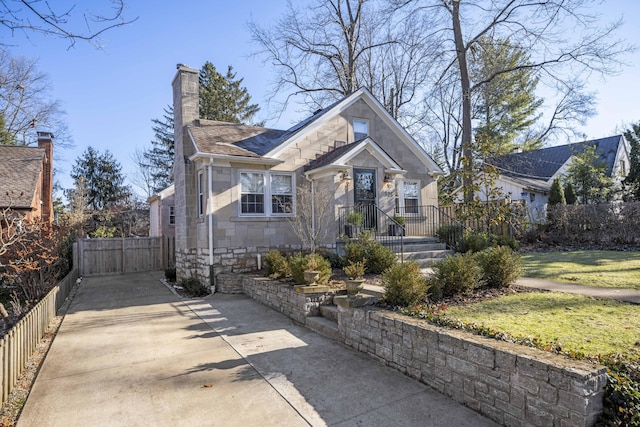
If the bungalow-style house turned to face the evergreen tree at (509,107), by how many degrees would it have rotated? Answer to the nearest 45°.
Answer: approximately 90° to its left

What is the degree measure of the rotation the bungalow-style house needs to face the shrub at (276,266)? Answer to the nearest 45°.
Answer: approximately 45° to its right

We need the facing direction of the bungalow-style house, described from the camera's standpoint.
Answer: facing the viewer and to the right of the viewer

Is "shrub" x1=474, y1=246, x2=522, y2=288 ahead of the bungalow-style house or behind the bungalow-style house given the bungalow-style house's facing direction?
ahead

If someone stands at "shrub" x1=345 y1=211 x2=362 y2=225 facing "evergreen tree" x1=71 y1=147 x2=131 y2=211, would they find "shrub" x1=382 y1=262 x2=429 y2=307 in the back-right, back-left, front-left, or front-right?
back-left

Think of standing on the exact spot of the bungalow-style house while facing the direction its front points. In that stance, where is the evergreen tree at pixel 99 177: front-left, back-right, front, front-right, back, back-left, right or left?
back

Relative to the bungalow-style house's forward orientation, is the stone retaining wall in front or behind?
in front

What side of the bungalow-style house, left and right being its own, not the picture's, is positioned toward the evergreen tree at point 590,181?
left

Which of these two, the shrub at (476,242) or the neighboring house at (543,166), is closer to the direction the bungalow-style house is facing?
the shrub
